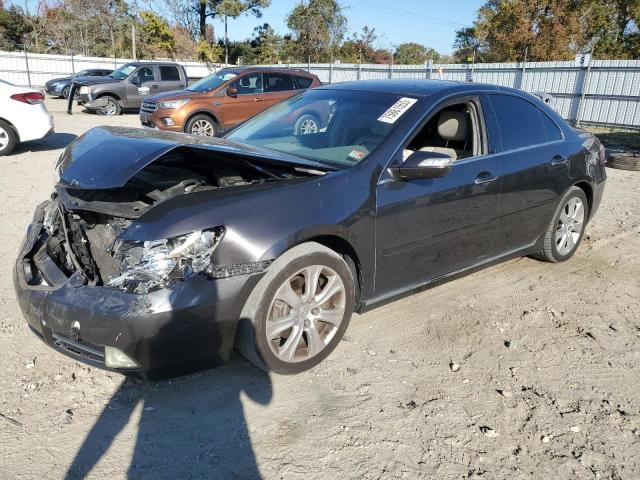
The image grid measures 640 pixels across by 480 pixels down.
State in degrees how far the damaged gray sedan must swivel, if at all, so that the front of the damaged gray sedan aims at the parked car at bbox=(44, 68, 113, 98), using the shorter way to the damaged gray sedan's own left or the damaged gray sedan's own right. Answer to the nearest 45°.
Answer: approximately 90° to the damaged gray sedan's own right

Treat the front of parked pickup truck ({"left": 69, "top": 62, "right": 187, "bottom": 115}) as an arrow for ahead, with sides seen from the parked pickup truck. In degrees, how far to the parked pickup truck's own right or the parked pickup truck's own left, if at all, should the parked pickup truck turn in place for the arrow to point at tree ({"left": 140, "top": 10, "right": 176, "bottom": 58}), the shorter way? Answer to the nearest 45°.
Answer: approximately 135° to the parked pickup truck's own right

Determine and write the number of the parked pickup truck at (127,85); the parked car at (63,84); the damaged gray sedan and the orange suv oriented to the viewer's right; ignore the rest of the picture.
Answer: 0

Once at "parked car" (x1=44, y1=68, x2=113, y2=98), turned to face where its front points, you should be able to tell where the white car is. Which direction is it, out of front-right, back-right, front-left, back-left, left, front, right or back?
front-left

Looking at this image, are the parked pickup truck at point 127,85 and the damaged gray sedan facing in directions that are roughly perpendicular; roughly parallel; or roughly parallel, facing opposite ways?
roughly parallel

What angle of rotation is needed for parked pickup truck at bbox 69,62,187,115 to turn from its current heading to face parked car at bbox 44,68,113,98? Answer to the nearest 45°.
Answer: approximately 135° to its right

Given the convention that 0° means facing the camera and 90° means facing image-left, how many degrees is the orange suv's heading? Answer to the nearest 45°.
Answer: approximately 45°

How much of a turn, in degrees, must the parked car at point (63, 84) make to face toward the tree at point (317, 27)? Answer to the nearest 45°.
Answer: approximately 180°

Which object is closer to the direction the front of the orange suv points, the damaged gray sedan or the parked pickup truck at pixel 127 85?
the damaged gray sedan

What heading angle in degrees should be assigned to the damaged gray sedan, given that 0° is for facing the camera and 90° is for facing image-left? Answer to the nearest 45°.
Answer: approximately 45°

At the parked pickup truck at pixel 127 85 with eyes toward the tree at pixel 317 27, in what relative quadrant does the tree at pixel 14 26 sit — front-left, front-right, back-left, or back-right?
front-left

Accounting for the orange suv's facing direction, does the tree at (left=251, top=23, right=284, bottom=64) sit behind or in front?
behind

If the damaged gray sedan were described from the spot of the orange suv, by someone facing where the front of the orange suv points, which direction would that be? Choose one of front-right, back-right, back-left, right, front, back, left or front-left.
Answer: front-left

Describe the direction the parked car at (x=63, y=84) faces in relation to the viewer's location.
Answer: facing the viewer and to the left of the viewer
